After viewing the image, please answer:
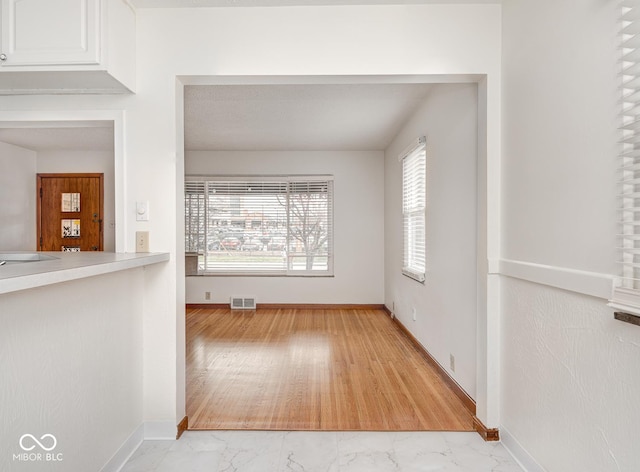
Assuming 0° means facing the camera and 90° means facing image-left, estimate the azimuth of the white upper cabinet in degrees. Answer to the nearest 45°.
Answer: approximately 0°

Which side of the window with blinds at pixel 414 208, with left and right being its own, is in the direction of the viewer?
left

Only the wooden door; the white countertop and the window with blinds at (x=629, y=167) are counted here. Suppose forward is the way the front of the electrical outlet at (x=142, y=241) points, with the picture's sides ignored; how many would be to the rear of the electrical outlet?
1

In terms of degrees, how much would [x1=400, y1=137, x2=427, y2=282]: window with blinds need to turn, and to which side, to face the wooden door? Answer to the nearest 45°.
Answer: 0° — it already faces it

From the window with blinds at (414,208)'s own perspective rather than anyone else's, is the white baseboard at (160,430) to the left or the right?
on its left
